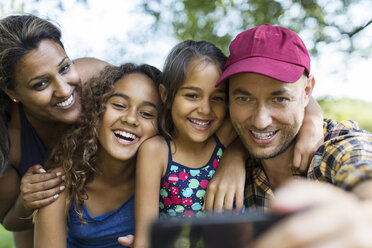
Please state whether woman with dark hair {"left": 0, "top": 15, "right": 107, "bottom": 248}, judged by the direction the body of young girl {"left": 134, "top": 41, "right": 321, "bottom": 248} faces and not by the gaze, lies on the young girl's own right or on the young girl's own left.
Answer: on the young girl's own right

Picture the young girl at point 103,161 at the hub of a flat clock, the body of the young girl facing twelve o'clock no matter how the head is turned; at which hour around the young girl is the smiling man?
The smiling man is roughly at 10 o'clock from the young girl.

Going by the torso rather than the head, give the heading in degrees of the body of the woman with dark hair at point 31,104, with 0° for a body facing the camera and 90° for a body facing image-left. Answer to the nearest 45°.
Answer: approximately 315°

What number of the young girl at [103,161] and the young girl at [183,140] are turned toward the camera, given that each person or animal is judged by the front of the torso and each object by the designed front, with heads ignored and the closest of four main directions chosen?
2

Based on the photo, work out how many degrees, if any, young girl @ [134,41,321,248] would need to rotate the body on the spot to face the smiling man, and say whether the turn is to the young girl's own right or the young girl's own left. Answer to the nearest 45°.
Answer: approximately 90° to the young girl's own left
